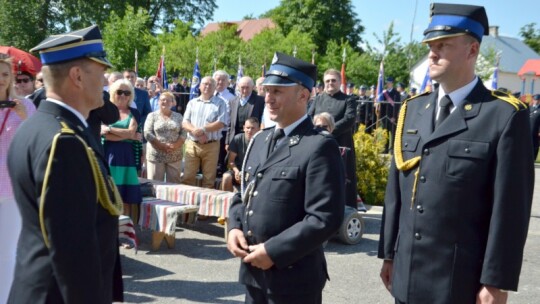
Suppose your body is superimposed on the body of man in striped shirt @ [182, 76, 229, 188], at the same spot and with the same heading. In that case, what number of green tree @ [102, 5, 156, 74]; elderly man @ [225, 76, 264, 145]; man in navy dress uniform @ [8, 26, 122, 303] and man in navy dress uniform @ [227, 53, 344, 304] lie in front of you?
2

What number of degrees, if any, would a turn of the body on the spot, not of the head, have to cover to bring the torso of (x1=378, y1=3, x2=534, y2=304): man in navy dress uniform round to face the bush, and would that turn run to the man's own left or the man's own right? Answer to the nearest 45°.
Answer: approximately 135° to the man's own right

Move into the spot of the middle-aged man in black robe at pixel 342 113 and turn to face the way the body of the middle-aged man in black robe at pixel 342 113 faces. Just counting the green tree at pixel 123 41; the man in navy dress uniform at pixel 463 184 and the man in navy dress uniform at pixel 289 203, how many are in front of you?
2

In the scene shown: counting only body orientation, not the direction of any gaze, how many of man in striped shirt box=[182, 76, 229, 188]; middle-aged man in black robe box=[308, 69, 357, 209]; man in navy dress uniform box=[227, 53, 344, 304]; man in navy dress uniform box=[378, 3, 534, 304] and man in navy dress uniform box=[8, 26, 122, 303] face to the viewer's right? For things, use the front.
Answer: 1

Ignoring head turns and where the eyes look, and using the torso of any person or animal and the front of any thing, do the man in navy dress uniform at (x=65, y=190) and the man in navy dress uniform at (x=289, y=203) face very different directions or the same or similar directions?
very different directions

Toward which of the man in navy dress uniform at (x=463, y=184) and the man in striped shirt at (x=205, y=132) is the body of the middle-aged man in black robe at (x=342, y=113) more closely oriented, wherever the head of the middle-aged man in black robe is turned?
the man in navy dress uniform

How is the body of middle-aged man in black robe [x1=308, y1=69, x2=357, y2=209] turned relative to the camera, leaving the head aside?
toward the camera

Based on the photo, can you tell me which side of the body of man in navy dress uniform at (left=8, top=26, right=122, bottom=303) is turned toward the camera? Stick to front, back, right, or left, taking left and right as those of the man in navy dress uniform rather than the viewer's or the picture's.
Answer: right

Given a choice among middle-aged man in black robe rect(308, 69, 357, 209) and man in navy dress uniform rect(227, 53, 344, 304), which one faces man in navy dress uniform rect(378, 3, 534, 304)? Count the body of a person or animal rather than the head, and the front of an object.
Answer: the middle-aged man in black robe

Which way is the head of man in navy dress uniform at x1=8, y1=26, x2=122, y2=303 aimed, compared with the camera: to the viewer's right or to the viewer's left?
to the viewer's right

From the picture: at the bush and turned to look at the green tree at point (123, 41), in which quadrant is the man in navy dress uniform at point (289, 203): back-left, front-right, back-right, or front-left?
back-left

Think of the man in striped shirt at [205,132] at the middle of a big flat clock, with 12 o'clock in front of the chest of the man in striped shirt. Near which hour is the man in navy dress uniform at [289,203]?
The man in navy dress uniform is roughly at 12 o'clock from the man in striped shirt.

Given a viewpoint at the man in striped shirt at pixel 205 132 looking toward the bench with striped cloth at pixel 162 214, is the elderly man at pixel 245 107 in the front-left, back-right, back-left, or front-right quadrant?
back-left

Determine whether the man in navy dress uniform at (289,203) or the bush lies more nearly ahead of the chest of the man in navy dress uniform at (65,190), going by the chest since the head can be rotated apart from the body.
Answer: the man in navy dress uniform

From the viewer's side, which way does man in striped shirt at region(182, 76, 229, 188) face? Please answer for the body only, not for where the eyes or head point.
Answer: toward the camera

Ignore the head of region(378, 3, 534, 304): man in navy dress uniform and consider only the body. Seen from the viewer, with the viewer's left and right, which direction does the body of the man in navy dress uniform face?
facing the viewer and to the left of the viewer

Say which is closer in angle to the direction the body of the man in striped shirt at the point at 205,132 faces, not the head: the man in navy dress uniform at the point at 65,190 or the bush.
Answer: the man in navy dress uniform
